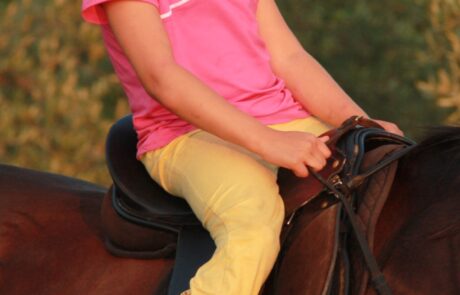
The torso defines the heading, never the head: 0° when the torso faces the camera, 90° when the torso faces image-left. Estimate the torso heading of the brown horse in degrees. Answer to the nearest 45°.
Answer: approximately 270°
